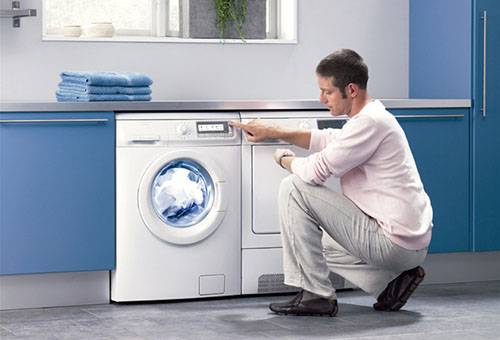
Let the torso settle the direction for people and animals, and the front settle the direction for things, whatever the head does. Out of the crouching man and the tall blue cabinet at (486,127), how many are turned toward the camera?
1

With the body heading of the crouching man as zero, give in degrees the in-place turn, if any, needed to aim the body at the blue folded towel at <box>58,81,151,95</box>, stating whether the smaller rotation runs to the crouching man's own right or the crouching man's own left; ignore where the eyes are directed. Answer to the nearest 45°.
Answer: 0° — they already face it

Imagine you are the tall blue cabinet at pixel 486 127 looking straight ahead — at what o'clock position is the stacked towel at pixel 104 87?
The stacked towel is roughly at 2 o'clock from the tall blue cabinet.

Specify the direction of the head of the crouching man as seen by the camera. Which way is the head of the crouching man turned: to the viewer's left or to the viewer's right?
to the viewer's left

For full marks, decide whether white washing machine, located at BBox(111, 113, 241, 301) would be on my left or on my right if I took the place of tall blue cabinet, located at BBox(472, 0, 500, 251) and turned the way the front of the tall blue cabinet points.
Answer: on my right

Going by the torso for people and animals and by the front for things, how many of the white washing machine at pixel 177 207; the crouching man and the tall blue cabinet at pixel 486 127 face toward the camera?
2

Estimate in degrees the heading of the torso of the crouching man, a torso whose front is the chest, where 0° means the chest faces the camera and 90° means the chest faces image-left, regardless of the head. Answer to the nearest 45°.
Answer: approximately 90°

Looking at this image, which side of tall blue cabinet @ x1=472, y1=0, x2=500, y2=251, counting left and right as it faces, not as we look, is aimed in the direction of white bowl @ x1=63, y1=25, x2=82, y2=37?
right

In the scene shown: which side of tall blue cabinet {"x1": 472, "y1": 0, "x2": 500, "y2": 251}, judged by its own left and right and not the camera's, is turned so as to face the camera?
front

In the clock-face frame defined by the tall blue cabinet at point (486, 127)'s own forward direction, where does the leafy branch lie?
The leafy branch is roughly at 3 o'clock from the tall blue cabinet.

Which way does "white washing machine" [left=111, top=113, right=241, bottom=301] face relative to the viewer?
toward the camera

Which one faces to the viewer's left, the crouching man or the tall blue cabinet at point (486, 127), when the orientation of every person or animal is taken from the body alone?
the crouching man
